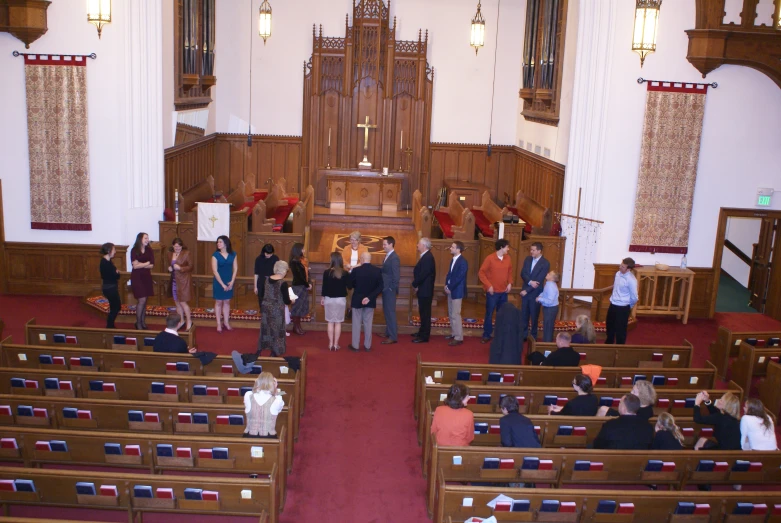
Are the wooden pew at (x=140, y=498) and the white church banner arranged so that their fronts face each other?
yes

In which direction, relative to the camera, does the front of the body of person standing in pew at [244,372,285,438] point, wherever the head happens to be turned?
away from the camera

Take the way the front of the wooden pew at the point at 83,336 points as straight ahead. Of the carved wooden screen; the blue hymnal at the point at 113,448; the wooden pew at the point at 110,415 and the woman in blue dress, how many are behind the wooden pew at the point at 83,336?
2

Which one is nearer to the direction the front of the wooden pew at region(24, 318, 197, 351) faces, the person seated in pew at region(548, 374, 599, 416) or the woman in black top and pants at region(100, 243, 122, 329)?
the woman in black top and pants

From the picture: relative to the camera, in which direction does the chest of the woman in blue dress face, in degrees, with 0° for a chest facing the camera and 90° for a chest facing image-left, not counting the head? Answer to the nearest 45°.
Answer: approximately 0°

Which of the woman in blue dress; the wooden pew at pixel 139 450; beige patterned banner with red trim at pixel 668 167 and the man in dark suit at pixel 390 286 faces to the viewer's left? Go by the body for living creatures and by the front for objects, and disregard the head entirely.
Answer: the man in dark suit

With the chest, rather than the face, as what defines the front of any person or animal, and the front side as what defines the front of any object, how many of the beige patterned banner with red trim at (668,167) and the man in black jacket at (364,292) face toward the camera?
1

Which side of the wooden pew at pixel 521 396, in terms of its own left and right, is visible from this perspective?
back

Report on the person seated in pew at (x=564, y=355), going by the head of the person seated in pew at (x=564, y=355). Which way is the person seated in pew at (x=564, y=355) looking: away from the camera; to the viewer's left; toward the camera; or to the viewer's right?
away from the camera

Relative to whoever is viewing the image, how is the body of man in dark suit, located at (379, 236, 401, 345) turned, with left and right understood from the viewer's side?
facing to the left of the viewer

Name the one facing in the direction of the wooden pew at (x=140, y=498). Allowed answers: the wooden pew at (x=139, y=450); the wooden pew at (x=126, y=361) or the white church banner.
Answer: the white church banner

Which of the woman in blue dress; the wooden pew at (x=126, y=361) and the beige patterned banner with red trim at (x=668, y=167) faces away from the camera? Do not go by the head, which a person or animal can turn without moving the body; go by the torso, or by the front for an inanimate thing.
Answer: the wooden pew
